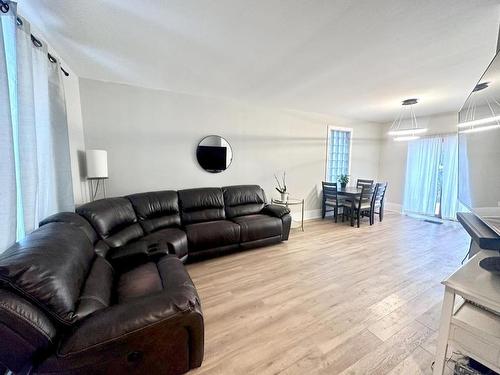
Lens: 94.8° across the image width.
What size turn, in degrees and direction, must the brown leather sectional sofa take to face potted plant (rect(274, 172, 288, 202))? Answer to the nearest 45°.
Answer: approximately 90° to its left

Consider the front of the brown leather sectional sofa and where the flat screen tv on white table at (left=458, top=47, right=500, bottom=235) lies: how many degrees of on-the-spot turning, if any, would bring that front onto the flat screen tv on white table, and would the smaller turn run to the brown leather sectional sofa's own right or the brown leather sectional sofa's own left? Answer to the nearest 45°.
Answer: approximately 45° to the brown leather sectional sofa's own left

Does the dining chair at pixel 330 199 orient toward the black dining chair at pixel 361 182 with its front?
yes

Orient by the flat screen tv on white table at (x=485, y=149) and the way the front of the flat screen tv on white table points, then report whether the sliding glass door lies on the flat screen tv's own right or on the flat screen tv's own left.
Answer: on the flat screen tv's own right

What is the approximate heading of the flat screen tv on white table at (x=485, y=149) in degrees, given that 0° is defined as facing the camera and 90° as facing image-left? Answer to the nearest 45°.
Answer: approximately 90°

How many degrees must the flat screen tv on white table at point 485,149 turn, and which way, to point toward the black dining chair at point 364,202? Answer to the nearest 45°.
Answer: approximately 45° to its right

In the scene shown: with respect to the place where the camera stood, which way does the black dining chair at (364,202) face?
facing away from the viewer and to the left of the viewer

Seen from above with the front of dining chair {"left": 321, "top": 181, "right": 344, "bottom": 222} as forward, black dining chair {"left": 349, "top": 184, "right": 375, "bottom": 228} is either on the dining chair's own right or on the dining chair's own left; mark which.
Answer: on the dining chair's own right

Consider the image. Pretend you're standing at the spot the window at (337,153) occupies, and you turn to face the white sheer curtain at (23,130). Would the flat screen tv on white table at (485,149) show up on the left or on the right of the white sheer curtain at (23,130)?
left

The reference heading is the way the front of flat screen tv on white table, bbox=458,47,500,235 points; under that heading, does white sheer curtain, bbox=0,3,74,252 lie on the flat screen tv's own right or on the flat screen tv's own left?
on the flat screen tv's own left

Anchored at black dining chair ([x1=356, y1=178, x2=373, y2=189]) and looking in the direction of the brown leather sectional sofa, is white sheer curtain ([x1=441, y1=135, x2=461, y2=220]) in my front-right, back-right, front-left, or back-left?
back-left

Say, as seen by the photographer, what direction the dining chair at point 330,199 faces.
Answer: facing away from the viewer and to the right of the viewer
